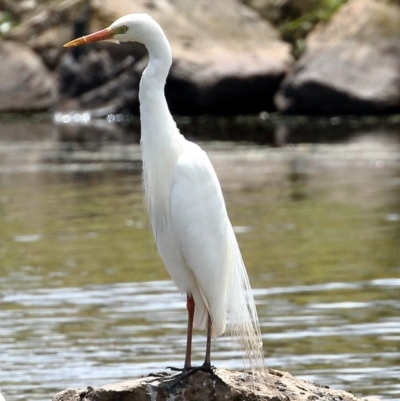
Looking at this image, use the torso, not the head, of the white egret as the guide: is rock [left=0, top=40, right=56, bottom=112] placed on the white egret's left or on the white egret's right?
on the white egret's right

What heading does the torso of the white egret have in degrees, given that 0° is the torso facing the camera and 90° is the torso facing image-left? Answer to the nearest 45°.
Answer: approximately 90°

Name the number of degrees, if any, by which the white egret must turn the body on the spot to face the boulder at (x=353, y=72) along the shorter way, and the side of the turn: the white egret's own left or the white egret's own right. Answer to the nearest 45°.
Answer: approximately 90° to the white egret's own right

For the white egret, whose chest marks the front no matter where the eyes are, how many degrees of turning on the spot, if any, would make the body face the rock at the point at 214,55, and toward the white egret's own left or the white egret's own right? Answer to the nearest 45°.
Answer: approximately 90° to the white egret's own right
